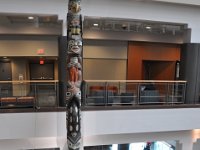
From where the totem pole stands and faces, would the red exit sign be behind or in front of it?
behind

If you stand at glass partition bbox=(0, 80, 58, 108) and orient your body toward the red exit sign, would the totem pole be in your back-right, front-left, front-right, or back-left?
back-right

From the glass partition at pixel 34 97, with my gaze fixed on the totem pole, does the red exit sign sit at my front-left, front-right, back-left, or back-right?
back-left

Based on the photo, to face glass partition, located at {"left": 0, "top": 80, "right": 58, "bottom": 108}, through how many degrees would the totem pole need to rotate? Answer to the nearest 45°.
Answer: approximately 135° to its right

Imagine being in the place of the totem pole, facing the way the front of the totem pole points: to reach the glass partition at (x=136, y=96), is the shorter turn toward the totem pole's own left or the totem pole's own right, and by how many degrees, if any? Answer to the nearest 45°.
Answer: approximately 135° to the totem pole's own left

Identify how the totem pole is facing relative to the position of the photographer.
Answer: facing the viewer
